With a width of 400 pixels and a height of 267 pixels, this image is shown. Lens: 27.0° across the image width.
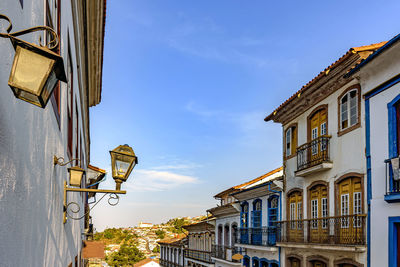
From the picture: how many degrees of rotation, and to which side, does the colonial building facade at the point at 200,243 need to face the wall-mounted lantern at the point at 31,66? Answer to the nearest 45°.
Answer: approximately 45° to its left

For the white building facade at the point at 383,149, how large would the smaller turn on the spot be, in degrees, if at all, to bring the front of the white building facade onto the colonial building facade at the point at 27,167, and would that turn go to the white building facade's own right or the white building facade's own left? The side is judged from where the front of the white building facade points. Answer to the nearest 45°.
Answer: approximately 45° to the white building facade's own left

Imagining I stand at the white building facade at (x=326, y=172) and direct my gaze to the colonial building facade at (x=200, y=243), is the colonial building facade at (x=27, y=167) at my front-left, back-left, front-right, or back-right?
back-left

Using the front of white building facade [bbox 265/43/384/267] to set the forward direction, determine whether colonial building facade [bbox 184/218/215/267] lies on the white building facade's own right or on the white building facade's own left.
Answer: on the white building facade's own right

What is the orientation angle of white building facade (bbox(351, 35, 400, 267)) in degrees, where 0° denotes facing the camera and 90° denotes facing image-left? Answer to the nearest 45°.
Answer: approximately 45°

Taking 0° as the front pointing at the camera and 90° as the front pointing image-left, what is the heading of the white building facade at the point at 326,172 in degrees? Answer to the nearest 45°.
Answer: approximately 45°
